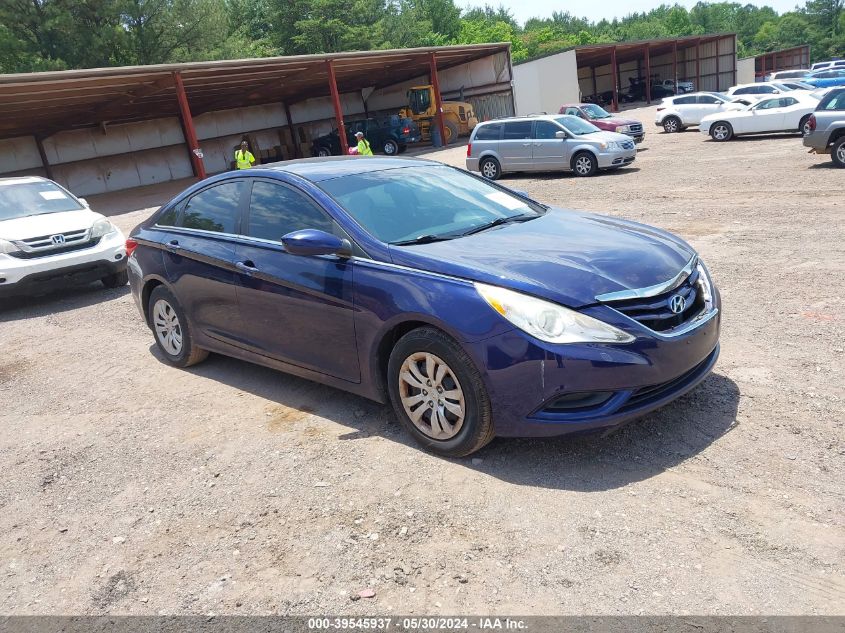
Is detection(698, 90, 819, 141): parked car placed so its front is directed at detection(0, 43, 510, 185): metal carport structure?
yes

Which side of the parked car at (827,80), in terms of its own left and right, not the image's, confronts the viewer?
left

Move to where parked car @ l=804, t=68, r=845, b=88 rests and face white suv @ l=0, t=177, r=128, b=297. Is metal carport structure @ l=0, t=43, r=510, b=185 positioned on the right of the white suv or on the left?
right

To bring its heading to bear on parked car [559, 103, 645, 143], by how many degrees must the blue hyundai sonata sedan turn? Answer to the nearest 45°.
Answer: approximately 135° to its left

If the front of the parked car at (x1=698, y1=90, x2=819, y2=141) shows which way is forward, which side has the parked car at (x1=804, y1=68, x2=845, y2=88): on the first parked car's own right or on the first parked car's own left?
on the first parked car's own right

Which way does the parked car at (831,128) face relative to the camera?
to the viewer's right

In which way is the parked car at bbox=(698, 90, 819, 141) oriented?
to the viewer's left

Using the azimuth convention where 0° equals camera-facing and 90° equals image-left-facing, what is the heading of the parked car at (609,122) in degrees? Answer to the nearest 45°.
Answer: approximately 315°

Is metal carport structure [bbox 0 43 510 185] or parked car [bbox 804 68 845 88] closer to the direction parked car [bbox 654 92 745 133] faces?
the parked car

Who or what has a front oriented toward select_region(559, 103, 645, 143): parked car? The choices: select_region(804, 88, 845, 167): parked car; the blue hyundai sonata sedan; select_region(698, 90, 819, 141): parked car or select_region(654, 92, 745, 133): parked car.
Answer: select_region(698, 90, 819, 141): parked car
